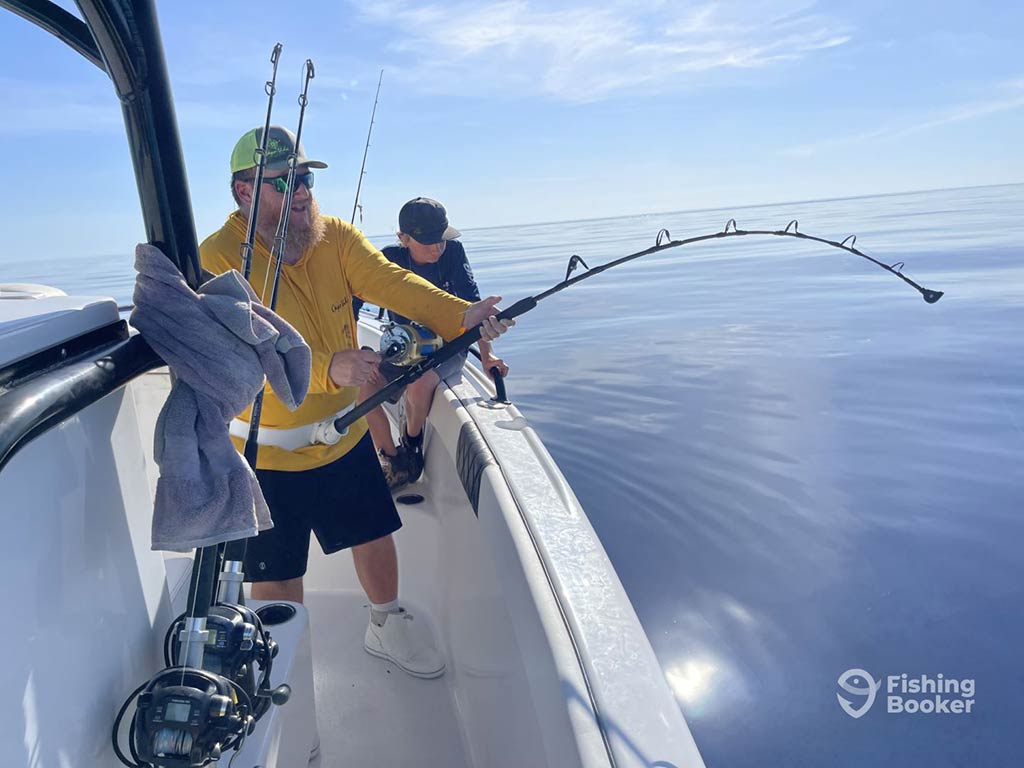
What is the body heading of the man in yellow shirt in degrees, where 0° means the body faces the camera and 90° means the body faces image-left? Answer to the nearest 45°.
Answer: approximately 315°
